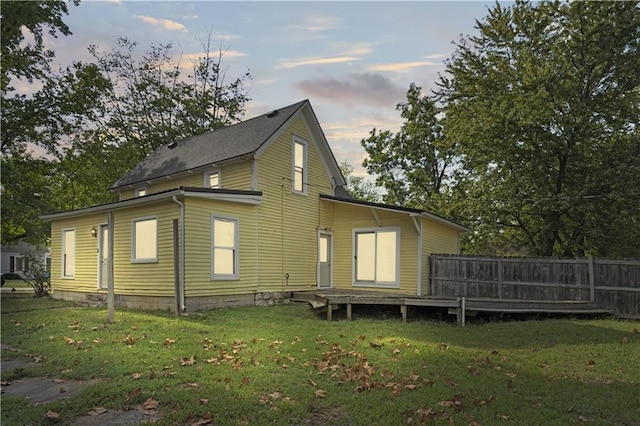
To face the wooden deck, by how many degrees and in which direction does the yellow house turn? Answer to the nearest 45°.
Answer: approximately 90° to its left

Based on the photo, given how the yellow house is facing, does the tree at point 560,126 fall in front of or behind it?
behind

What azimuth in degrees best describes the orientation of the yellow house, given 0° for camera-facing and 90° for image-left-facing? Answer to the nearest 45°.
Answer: approximately 45°

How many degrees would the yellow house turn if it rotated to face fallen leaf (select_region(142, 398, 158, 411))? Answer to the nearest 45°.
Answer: approximately 45° to its left

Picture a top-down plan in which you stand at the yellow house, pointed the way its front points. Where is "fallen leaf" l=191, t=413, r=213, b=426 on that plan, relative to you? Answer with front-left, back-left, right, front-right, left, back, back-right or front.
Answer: front-left

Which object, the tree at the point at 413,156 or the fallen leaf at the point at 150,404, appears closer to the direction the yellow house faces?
the fallen leaf

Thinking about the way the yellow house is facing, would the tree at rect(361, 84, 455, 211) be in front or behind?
behind

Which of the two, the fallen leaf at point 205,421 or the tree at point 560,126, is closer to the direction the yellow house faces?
the fallen leaf
